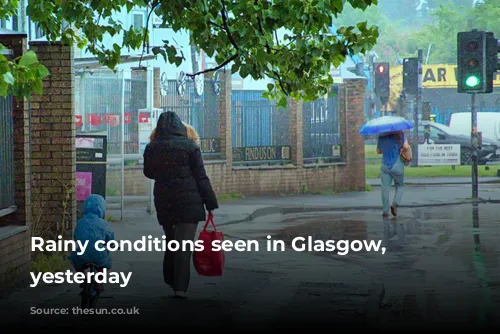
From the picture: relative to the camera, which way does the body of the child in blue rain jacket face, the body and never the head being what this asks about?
away from the camera

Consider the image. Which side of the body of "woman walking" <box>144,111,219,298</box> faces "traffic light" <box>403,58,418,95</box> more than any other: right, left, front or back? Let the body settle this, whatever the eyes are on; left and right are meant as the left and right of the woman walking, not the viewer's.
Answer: front

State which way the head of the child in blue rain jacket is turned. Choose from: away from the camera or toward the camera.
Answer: away from the camera

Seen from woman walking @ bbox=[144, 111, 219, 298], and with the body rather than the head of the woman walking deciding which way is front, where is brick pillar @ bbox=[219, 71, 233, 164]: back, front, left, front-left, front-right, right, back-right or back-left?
front

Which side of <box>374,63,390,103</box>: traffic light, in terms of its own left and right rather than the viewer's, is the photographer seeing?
front
